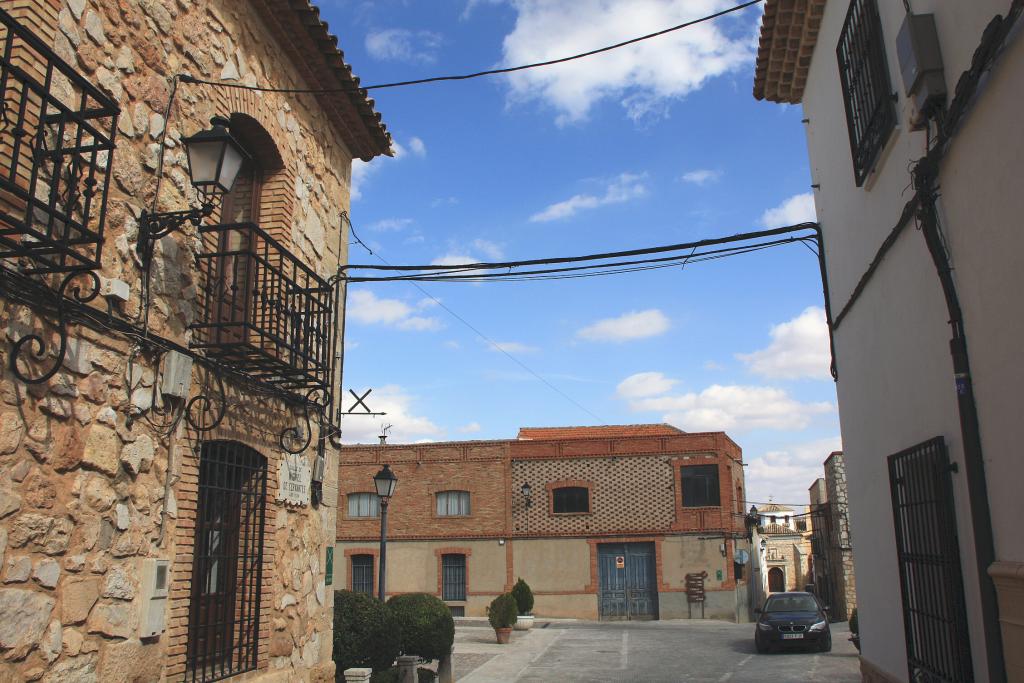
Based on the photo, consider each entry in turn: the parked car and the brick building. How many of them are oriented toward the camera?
2

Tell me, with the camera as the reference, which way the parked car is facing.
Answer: facing the viewer

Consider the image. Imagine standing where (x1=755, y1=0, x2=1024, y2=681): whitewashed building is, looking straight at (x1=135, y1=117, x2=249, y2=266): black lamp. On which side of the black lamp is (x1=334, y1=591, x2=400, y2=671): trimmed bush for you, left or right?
right

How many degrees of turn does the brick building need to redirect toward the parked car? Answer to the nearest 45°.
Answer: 0° — it already faces it

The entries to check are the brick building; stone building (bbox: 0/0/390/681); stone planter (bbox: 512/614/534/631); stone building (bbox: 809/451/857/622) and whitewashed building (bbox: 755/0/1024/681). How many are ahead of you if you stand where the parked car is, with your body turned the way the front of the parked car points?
2

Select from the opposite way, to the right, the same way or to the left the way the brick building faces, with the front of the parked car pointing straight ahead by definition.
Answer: the same way

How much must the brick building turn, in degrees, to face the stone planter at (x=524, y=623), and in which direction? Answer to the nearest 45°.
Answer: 0° — it already faces it

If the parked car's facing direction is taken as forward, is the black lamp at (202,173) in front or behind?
in front

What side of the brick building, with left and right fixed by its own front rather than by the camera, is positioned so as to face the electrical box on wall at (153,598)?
front

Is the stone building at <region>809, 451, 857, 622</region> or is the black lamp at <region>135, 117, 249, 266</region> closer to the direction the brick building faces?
the black lamp

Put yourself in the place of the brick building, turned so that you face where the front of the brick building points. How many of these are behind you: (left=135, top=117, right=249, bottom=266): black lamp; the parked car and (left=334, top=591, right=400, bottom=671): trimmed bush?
0

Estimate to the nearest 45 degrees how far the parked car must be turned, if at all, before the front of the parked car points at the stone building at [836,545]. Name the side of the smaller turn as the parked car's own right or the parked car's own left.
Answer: approximately 180°

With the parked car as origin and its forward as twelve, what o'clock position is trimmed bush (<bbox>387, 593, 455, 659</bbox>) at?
The trimmed bush is roughly at 1 o'clock from the parked car.

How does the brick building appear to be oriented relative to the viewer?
toward the camera

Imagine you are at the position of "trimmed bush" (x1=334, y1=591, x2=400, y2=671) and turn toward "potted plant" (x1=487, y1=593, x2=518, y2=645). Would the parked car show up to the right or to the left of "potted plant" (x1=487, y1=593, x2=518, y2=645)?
right

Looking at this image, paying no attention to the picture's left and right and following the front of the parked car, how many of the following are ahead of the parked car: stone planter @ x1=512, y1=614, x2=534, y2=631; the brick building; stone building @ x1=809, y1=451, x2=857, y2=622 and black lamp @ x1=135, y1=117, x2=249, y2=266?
1

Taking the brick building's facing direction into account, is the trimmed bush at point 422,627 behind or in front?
in front

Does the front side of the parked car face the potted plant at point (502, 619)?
no

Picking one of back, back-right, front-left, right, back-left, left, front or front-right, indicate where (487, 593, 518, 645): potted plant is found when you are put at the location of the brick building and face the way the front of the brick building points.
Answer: front

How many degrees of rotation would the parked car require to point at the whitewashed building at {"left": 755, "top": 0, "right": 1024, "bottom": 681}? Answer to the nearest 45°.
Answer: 0° — it already faces it

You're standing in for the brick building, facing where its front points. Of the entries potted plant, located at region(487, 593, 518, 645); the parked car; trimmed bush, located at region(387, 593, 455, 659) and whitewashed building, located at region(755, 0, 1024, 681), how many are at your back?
0

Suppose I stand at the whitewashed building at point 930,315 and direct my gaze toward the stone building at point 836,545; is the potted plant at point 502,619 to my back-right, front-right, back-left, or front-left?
front-left

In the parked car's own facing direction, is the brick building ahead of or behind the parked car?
behind
